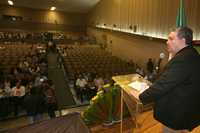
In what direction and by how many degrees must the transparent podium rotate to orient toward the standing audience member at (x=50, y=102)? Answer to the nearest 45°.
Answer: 0° — it already faces them

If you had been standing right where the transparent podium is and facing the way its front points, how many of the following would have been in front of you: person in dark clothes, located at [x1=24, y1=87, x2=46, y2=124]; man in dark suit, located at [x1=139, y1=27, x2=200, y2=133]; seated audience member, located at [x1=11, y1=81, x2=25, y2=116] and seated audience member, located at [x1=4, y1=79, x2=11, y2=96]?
3

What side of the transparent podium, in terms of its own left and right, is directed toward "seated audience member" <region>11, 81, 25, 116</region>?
front

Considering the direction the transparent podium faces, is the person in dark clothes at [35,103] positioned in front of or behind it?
in front

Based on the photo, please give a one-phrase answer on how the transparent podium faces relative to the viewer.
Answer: facing away from the viewer and to the left of the viewer

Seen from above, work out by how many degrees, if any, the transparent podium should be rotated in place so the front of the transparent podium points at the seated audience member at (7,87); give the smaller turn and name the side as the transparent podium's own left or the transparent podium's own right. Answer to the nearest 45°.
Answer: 0° — it already faces them

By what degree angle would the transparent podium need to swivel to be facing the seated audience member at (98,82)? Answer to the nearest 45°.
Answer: approximately 45° to its right

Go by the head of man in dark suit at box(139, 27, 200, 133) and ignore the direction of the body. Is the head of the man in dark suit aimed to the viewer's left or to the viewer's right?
to the viewer's left
